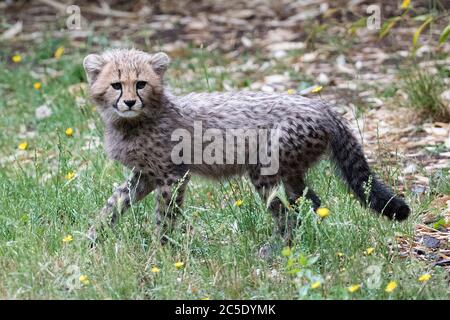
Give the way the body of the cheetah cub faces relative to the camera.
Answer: to the viewer's left

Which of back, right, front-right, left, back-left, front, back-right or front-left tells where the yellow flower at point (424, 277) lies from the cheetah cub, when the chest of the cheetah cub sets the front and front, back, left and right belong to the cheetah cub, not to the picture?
back-left

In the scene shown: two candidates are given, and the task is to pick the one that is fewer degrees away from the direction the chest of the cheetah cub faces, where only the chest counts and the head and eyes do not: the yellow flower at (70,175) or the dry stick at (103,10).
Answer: the yellow flower

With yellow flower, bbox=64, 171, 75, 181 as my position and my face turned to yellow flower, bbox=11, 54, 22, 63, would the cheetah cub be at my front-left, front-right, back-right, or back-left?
back-right

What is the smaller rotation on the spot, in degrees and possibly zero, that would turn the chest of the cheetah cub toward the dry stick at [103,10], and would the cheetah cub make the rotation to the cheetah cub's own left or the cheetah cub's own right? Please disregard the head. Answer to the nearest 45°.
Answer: approximately 90° to the cheetah cub's own right

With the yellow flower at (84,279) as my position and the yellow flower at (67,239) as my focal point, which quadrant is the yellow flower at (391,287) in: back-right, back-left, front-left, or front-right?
back-right

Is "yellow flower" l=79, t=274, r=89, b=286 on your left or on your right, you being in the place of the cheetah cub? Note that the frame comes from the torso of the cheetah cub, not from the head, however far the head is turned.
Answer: on your left

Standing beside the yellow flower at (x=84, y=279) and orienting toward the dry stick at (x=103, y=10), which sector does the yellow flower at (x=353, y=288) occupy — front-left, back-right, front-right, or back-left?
back-right
